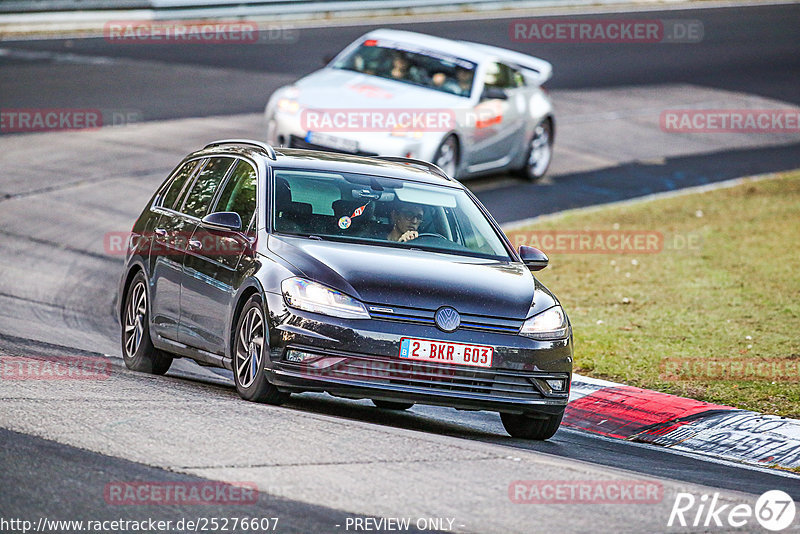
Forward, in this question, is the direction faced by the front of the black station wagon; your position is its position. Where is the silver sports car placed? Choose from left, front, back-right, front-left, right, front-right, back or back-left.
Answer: back-left

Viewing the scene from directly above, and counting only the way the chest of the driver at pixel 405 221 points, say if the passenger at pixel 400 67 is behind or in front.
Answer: behind

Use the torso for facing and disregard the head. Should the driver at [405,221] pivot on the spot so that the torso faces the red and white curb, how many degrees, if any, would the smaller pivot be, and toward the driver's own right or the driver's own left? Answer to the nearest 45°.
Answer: approximately 45° to the driver's own left

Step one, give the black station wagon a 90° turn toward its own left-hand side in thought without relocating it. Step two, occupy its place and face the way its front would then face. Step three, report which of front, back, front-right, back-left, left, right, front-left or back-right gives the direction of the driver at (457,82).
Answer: front-left

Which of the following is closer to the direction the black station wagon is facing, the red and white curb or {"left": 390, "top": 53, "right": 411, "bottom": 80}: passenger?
the red and white curb

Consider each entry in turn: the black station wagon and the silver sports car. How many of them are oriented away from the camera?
0

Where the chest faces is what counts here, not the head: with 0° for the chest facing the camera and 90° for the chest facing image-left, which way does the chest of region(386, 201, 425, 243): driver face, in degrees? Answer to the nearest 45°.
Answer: approximately 315°

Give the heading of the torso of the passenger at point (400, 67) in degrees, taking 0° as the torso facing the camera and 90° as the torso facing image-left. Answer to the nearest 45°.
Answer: approximately 45°

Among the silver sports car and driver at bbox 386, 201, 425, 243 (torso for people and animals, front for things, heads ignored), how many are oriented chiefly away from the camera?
0

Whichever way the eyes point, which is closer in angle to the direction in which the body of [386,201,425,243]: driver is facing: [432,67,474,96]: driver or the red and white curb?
the red and white curb

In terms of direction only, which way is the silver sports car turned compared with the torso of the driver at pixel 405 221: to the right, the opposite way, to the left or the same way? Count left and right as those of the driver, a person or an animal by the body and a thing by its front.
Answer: to the right

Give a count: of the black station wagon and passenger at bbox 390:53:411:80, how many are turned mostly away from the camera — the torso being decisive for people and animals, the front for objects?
0

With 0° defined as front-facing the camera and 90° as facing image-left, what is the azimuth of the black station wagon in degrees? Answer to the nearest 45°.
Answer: approximately 315°

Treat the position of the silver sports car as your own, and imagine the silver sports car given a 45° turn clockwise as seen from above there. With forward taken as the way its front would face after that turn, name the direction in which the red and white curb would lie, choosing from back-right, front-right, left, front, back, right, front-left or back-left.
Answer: left

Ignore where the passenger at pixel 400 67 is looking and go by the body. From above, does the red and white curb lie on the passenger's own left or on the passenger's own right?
on the passenger's own left

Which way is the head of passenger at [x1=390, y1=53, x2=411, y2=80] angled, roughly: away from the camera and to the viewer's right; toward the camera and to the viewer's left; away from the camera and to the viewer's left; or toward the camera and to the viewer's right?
toward the camera and to the viewer's left
